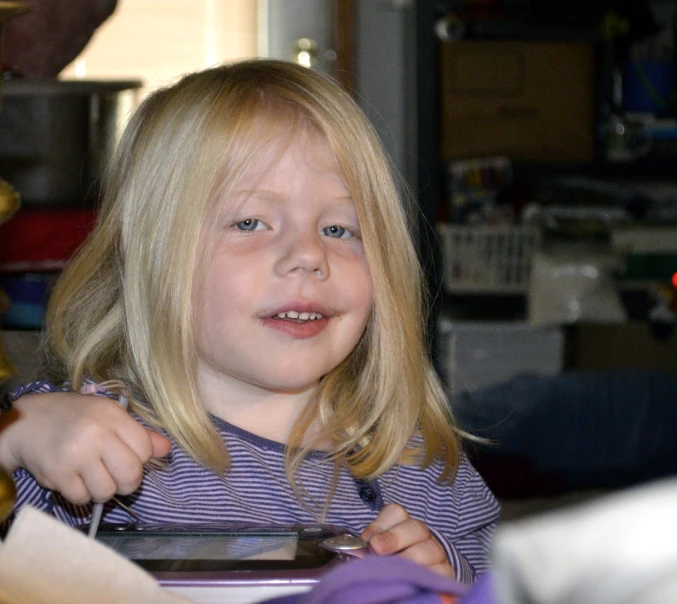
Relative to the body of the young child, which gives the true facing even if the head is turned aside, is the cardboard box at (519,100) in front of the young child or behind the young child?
behind

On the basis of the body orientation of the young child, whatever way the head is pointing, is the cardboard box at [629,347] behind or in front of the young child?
behind

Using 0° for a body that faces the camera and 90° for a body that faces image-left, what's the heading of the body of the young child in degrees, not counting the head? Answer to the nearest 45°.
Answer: approximately 0°

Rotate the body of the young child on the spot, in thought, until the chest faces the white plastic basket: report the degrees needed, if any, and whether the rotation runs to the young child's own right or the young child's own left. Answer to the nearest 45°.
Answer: approximately 180°
